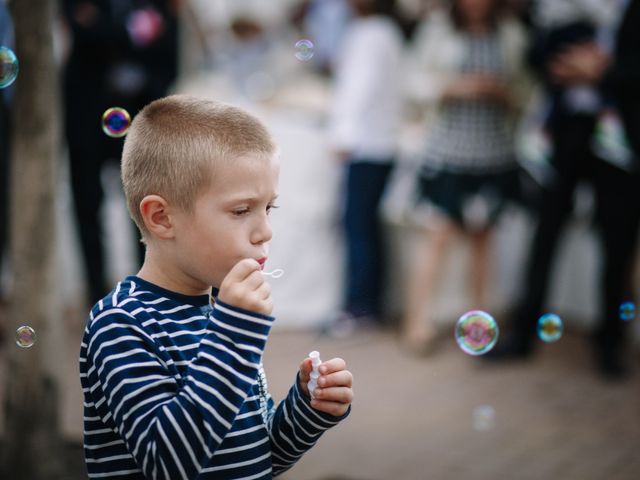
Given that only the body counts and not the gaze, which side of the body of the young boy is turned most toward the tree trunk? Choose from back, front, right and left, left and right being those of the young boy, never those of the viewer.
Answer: back

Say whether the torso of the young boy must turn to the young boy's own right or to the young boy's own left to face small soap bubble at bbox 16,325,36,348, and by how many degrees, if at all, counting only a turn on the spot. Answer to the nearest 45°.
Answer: approximately 180°

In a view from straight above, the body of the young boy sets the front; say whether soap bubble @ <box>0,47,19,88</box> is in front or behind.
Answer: behind

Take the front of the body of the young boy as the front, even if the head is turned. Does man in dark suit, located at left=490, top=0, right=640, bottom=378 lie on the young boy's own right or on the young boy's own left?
on the young boy's own left

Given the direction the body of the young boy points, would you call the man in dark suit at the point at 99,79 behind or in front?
behind

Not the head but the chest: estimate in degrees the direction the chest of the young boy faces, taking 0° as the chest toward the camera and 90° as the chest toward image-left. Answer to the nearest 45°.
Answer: approximately 315°

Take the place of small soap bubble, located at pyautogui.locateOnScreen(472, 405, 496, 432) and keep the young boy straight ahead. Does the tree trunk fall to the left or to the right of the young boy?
right
